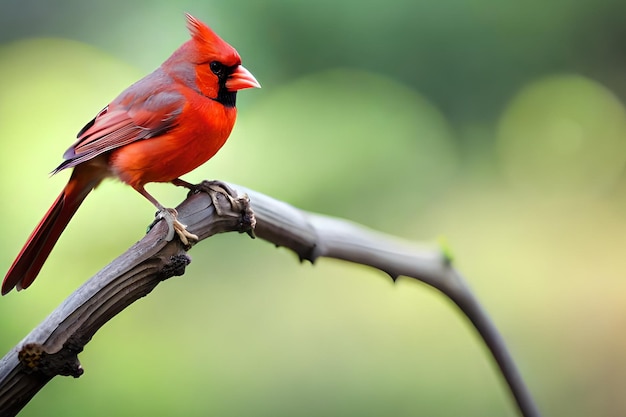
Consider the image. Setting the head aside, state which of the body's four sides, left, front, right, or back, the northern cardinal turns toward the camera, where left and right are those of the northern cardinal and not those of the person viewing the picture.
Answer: right
